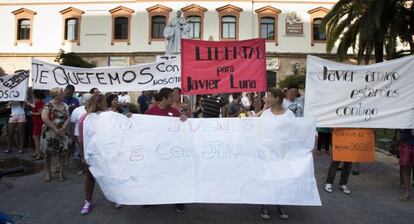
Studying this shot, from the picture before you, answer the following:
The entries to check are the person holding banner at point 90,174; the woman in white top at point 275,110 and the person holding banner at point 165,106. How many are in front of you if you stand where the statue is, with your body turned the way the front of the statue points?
3

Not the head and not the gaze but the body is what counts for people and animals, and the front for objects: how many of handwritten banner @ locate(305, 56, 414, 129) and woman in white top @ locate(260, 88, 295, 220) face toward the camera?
2

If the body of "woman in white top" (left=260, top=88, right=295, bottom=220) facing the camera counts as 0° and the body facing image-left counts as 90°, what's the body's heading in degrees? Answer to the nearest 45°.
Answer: approximately 0°

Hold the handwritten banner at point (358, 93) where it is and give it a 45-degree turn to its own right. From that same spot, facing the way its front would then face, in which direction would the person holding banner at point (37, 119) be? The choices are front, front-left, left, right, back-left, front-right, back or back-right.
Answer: front-right

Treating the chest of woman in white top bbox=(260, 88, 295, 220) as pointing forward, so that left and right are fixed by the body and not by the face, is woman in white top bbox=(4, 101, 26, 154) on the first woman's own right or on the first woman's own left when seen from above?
on the first woman's own right

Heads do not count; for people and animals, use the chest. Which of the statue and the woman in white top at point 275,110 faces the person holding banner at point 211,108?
the statue

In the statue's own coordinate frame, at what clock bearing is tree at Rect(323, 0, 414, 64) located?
The tree is roughly at 10 o'clock from the statue.

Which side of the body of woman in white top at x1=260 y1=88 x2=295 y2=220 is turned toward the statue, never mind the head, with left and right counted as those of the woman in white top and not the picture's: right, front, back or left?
back

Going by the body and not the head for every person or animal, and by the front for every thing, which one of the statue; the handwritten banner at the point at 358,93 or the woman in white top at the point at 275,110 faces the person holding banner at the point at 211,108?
the statue

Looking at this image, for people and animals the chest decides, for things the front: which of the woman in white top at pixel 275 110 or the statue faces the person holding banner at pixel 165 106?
the statue

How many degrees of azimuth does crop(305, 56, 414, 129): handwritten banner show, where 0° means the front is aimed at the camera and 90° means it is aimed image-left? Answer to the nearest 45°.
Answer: approximately 0°
